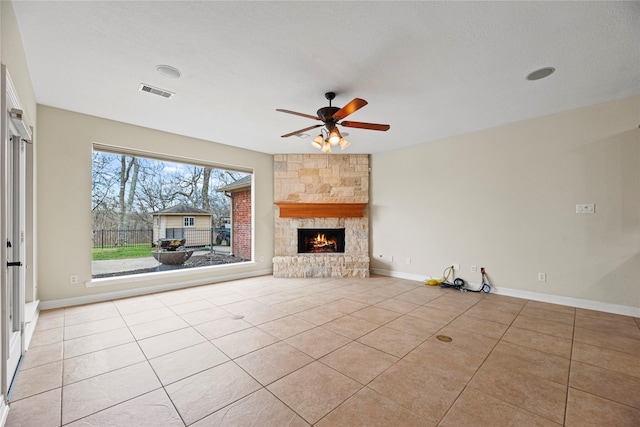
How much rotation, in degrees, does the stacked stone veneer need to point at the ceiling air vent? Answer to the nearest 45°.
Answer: approximately 45° to its right

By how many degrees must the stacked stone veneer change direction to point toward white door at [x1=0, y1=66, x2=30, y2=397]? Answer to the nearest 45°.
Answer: approximately 45° to its right

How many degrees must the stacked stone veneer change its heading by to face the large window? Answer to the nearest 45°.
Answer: approximately 90° to its right

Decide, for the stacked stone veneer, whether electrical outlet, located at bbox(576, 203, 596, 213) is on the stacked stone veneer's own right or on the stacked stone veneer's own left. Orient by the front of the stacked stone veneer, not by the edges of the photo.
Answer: on the stacked stone veneer's own left

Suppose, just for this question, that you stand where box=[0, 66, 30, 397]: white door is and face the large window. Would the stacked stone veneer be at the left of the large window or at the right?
right

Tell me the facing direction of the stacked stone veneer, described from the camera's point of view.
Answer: facing the viewer
